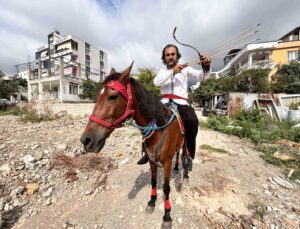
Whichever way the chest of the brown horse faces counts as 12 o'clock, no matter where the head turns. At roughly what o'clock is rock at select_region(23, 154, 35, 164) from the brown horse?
The rock is roughly at 3 o'clock from the brown horse.

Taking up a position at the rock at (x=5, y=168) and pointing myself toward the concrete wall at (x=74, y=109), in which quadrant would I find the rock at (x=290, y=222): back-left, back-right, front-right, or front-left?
back-right

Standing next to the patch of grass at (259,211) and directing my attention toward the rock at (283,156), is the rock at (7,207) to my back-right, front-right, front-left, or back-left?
back-left

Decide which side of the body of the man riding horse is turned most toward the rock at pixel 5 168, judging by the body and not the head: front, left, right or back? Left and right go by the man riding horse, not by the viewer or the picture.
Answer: right

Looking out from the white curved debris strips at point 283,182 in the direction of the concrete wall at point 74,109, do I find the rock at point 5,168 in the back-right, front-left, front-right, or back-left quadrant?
front-left

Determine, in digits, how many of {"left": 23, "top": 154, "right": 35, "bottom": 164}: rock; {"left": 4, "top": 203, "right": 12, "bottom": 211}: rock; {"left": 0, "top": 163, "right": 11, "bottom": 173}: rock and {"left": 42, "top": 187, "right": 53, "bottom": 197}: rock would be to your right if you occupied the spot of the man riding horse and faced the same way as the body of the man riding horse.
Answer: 4

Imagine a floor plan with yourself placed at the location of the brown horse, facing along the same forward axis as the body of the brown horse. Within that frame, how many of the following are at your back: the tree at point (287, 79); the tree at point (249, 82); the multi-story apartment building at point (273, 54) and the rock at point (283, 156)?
4

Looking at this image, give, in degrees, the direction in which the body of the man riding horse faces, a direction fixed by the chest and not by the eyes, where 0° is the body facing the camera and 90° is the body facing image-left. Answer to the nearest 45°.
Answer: approximately 0°

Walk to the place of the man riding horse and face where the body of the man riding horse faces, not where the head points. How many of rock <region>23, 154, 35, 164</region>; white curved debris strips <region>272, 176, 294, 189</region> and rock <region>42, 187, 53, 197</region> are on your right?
2

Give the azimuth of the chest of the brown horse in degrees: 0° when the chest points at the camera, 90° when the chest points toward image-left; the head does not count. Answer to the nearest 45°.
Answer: approximately 45°

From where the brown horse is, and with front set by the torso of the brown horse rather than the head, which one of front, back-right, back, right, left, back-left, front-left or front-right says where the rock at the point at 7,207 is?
right

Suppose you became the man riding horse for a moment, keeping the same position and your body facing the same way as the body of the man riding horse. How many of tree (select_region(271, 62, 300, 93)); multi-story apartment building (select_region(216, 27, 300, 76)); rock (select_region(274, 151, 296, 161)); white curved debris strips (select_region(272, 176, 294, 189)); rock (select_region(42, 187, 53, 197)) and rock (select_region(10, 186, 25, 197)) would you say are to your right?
2

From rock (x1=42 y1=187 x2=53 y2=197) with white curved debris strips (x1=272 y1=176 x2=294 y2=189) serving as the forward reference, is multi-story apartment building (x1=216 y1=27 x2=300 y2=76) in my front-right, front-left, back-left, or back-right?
front-left

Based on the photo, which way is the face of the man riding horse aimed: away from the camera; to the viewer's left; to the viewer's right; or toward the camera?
toward the camera
